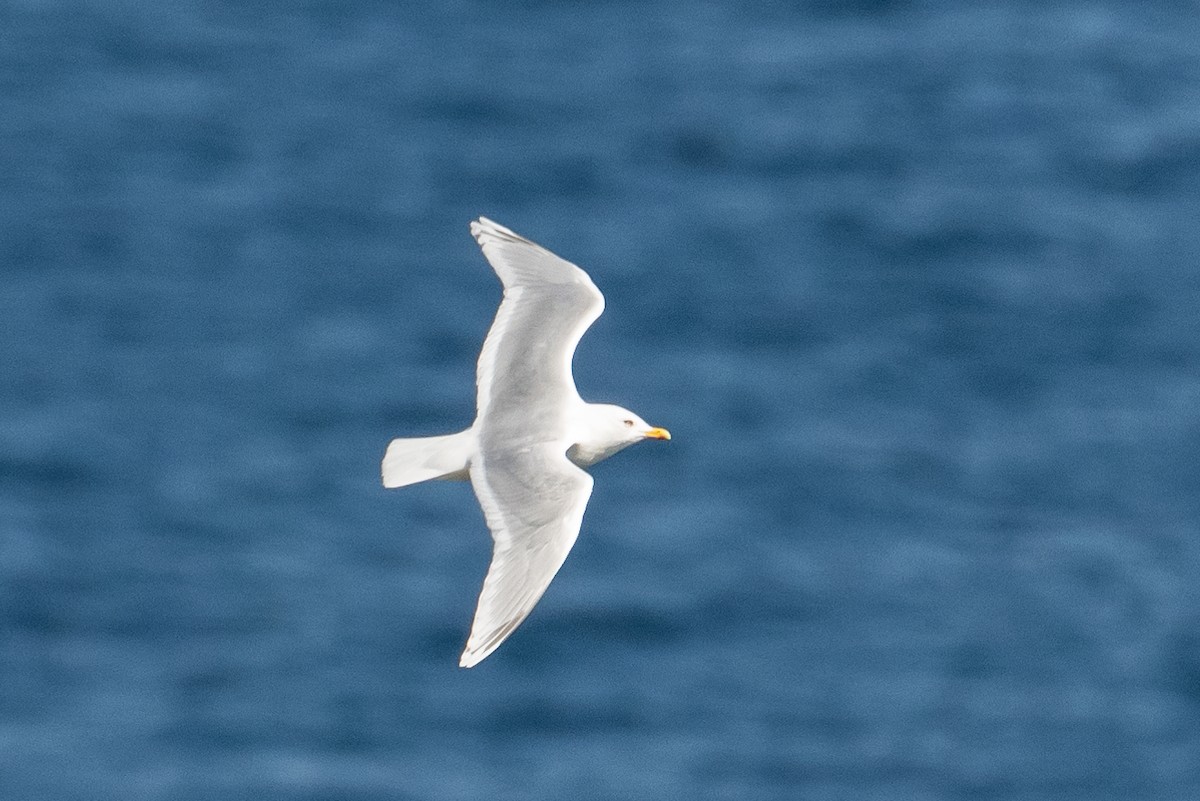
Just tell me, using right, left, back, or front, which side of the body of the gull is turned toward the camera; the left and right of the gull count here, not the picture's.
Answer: right
